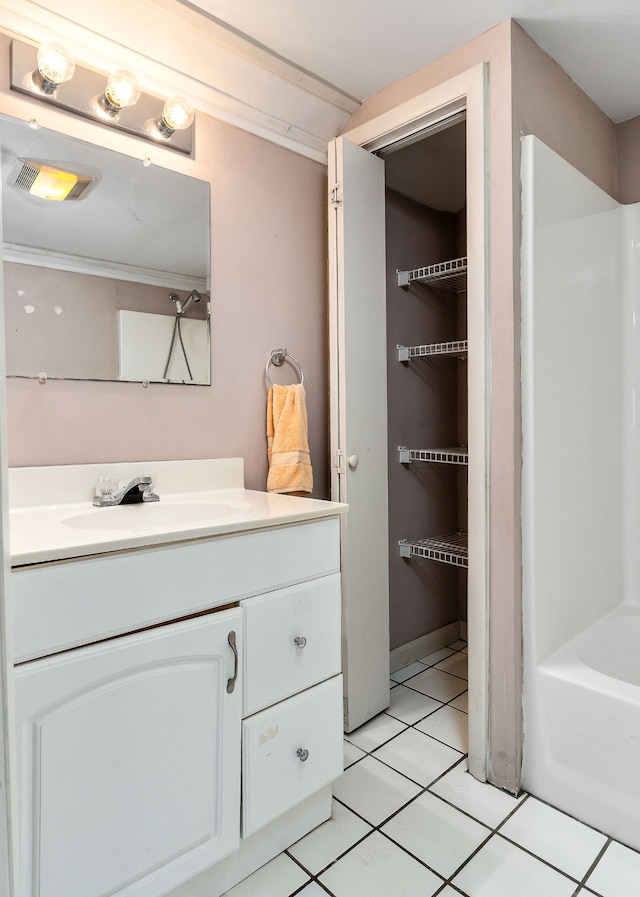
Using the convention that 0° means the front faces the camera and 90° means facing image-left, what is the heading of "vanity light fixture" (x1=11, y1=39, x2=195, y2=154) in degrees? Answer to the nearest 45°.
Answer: approximately 315°

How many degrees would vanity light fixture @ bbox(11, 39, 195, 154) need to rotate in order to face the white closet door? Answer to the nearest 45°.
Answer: approximately 45° to its left

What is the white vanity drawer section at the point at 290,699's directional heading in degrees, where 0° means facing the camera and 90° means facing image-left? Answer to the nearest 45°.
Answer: approximately 315°

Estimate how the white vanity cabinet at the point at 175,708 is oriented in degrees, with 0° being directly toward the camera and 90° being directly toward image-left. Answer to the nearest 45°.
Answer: approximately 315°
